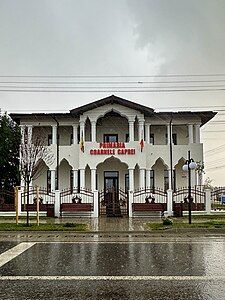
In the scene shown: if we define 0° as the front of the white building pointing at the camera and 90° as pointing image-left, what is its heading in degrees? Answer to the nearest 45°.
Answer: approximately 0°

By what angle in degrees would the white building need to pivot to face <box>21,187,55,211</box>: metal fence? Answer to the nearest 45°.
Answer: approximately 45° to its right

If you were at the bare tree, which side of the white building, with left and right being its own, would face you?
front

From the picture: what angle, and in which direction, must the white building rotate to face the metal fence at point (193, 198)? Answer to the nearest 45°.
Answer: approximately 45° to its left
